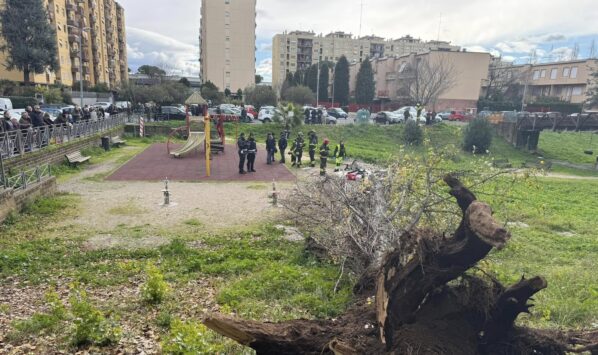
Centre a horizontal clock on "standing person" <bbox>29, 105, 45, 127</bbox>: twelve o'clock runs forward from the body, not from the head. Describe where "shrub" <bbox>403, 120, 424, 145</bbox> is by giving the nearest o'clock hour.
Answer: The shrub is roughly at 10 o'clock from the standing person.

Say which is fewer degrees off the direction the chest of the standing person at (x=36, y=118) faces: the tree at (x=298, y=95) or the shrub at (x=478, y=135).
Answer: the shrub

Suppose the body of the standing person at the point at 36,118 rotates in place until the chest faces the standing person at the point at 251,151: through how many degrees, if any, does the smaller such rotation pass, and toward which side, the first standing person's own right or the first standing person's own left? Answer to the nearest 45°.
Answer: approximately 45° to the first standing person's own right

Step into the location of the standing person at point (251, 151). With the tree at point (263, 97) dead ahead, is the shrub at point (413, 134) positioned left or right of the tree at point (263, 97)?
right

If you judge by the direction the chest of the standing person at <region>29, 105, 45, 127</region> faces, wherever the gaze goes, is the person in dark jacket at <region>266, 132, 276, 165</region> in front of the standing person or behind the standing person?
in front

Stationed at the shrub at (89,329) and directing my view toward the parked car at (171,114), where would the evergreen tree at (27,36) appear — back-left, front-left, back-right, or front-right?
front-left

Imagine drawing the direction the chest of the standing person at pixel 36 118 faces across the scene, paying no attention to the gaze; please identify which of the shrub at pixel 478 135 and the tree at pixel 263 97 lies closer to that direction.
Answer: the shrub

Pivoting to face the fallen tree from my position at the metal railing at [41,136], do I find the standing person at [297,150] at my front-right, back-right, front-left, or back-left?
front-left

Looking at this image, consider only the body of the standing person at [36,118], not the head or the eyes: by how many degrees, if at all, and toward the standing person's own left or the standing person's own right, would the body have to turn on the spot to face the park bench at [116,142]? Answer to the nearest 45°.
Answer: approximately 45° to the standing person's own left

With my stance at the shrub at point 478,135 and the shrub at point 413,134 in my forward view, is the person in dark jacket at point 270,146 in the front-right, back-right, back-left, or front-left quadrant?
front-left

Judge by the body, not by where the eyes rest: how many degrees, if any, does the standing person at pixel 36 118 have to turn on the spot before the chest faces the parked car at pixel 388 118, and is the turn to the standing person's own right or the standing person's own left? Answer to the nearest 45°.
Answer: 0° — they already face it

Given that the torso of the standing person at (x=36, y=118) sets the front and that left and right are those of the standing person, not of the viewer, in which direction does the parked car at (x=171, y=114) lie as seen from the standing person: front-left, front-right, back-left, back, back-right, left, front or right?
front-left
